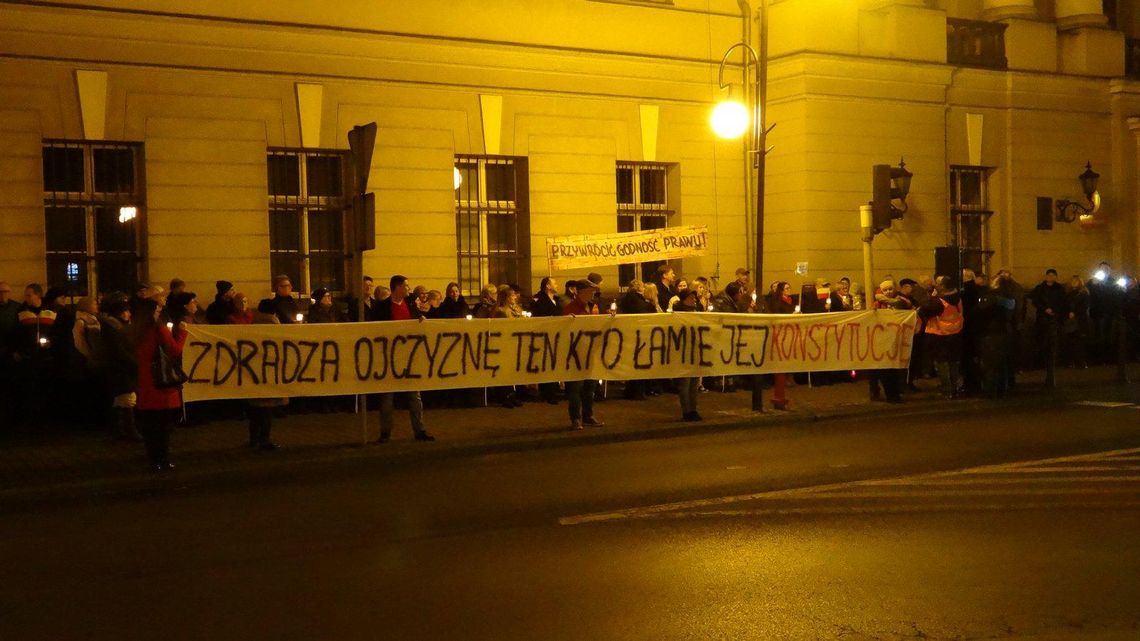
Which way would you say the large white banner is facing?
toward the camera

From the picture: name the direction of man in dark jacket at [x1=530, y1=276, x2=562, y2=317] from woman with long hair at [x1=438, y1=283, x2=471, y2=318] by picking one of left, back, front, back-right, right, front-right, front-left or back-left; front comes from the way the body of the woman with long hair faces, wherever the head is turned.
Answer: left

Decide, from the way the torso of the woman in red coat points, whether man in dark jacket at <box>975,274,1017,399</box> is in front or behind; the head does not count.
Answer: in front

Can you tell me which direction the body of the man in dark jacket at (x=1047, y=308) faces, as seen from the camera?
toward the camera

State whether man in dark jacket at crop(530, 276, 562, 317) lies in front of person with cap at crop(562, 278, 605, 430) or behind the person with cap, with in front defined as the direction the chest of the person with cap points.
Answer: behind
